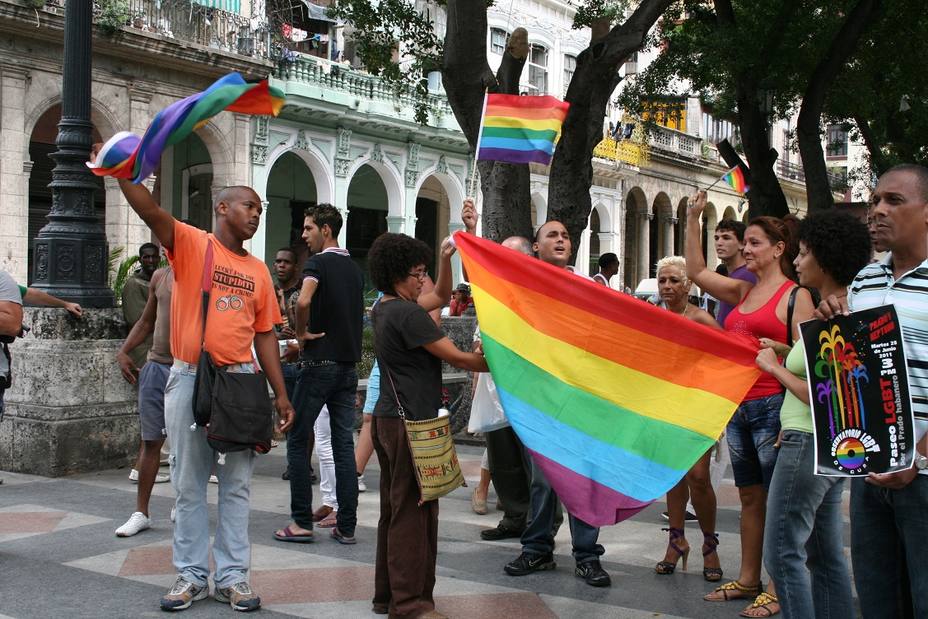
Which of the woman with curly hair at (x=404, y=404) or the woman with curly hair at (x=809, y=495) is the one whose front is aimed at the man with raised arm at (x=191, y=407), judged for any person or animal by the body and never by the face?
the woman with curly hair at (x=809, y=495)

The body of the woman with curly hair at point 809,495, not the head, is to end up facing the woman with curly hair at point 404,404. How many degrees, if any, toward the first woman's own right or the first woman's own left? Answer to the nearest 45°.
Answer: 0° — they already face them

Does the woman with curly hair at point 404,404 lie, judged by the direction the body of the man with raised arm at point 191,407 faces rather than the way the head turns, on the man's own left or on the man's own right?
on the man's own left

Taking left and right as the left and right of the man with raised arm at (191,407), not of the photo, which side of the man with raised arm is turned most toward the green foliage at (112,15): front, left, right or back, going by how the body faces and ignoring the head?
back

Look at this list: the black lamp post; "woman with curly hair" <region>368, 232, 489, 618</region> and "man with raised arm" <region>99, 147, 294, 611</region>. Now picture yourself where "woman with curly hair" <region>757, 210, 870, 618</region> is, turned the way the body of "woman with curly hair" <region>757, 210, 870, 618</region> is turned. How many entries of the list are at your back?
0

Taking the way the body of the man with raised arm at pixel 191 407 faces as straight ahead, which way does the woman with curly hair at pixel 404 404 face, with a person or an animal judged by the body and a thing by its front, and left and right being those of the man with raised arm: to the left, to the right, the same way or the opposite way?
to the left

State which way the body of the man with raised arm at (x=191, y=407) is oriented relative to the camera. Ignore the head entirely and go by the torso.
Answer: toward the camera

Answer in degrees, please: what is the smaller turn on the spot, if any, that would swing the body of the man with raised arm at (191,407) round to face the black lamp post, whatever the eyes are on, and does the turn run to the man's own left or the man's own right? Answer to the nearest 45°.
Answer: approximately 180°

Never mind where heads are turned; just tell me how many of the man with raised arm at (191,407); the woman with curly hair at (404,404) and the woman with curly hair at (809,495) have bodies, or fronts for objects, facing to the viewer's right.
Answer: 1

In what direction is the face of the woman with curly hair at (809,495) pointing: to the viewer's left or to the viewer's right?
to the viewer's left

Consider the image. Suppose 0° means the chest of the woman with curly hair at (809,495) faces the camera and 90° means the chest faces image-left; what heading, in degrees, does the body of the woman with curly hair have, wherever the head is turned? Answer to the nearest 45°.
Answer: approximately 90°

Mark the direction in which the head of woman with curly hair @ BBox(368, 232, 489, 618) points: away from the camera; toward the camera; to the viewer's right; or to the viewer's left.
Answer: to the viewer's right

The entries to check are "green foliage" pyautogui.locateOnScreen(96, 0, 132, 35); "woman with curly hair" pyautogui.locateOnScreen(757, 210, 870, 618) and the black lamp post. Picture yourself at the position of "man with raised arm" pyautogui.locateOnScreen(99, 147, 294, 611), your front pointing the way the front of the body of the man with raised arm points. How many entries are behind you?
2

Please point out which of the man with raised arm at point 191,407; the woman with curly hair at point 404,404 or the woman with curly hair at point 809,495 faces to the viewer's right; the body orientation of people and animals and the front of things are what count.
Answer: the woman with curly hair at point 404,404

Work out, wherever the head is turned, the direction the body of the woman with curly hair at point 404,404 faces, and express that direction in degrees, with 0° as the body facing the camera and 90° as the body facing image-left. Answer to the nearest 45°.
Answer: approximately 270°

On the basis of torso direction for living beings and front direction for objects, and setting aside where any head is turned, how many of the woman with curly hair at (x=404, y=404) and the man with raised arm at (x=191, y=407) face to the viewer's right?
1
